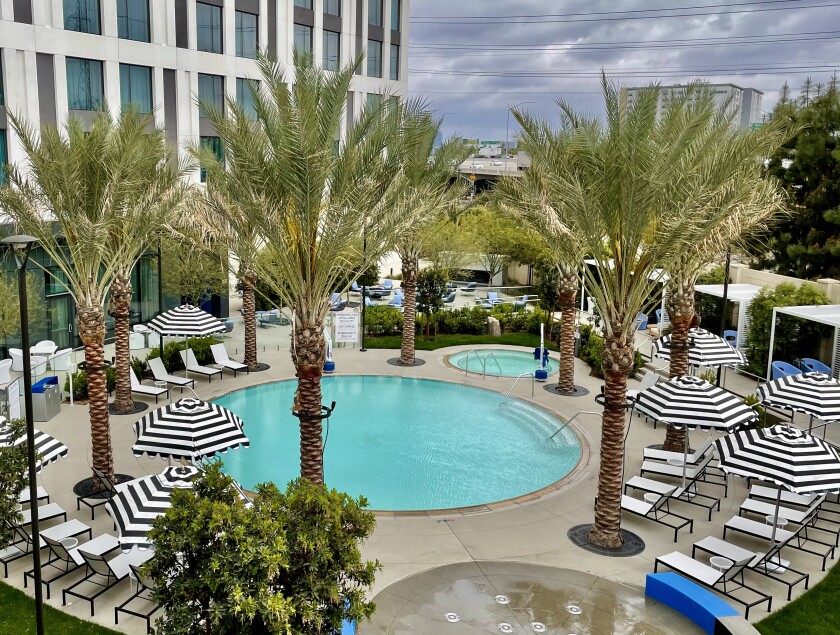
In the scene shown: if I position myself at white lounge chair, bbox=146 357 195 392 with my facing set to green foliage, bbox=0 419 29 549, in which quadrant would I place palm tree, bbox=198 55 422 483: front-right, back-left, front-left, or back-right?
front-left

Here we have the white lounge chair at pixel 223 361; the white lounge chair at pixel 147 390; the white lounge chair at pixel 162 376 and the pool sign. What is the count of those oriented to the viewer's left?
0

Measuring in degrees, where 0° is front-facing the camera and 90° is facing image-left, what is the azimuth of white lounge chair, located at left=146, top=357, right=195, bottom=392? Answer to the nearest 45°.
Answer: approximately 315°

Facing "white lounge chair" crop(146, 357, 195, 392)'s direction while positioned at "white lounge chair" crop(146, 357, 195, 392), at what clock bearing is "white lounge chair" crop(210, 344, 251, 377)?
"white lounge chair" crop(210, 344, 251, 377) is roughly at 9 o'clock from "white lounge chair" crop(146, 357, 195, 392).

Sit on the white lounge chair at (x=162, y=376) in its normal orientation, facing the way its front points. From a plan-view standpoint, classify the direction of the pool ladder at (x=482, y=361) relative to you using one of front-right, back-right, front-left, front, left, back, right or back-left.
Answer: front-left

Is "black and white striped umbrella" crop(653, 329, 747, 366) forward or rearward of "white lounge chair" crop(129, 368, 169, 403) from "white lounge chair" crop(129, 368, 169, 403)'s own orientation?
forward

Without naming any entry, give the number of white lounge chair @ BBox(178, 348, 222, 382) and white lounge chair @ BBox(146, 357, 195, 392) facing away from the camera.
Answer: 0

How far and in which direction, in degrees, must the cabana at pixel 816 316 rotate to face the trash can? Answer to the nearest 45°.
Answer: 0° — it already faces it

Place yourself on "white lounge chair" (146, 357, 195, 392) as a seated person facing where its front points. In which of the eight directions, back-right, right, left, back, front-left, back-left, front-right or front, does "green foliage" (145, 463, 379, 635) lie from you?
front-right

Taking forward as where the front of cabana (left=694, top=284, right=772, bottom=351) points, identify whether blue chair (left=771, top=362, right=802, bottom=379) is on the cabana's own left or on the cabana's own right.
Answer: on the cabana's own left

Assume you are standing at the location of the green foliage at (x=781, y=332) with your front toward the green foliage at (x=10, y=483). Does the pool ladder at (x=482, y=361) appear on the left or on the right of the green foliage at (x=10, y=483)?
right

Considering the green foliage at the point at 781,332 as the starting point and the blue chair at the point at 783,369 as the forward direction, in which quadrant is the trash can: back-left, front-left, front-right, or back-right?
front-right

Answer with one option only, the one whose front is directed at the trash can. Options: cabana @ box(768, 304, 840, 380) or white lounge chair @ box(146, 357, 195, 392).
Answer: the cabana

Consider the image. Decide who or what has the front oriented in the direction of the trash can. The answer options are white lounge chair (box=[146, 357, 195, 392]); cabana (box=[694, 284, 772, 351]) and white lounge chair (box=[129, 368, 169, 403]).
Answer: the cabana

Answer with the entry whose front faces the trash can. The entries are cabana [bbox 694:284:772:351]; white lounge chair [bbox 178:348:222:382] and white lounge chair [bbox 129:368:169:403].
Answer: the cabana

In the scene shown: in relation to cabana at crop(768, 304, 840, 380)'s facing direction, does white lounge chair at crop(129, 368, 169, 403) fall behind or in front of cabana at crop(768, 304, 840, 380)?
in front

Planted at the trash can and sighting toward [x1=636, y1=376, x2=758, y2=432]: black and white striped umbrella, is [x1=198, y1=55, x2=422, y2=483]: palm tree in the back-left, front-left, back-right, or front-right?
front-right

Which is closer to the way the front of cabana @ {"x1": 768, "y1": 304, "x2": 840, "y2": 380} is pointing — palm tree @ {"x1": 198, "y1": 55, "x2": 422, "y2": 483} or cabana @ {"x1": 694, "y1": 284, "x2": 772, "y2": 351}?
the palm tree

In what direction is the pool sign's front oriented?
toward the camera

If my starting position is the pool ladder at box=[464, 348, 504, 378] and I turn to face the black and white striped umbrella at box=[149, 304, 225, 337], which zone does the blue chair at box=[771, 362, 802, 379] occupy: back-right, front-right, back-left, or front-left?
back-left

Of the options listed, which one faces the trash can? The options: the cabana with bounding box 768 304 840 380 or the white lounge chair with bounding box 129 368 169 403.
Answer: the cabana

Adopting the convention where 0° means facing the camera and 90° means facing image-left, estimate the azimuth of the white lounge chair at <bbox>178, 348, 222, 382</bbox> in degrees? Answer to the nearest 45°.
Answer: approximately 315°

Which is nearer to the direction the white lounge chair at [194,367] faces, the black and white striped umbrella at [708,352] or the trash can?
the black and white striped umbrella
